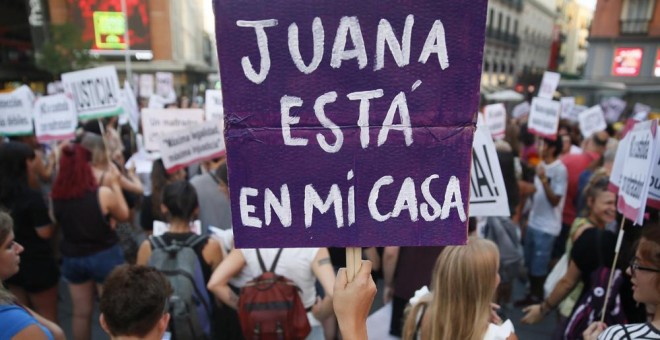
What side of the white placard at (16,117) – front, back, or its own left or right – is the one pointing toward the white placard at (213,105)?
left

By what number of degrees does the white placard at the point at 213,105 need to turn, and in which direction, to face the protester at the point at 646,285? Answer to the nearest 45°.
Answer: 0° — it already faces them

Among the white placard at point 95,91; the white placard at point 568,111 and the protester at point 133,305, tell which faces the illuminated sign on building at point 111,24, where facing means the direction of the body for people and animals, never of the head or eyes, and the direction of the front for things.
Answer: the protester

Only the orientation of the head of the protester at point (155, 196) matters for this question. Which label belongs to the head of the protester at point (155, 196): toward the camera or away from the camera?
away from the camera

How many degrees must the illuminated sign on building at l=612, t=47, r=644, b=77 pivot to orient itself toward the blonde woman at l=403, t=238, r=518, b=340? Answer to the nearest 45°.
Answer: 0° — it already faces them

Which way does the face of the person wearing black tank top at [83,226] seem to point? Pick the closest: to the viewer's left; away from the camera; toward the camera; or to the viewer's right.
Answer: away from the camera

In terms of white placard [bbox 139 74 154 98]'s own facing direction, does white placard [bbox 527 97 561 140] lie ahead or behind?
ahead

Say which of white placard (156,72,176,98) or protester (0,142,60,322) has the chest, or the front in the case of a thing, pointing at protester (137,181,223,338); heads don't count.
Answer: the white placard

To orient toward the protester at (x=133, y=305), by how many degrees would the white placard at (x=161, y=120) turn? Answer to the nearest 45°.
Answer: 0° — it already faces them

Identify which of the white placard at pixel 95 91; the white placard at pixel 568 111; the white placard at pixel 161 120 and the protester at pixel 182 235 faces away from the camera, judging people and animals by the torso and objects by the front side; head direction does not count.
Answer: the protester

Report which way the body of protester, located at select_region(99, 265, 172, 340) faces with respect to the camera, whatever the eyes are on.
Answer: away from the camera

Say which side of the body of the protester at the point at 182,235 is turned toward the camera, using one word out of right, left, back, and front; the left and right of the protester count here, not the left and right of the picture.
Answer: back

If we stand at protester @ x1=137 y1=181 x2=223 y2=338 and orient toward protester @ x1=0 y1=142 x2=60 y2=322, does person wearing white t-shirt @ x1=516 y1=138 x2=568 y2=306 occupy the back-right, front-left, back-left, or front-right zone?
back-right

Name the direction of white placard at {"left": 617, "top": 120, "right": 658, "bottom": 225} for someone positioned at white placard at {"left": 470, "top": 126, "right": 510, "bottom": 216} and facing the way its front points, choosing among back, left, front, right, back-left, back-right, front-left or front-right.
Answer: left

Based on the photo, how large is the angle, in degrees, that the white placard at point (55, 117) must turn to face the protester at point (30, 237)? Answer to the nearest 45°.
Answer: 0° — it already faces them

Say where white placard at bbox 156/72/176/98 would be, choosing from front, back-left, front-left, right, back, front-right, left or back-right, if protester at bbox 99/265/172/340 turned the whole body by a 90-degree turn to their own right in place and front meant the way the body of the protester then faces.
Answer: left

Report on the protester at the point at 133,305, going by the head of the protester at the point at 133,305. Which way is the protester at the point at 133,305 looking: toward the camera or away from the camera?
away from the camera
